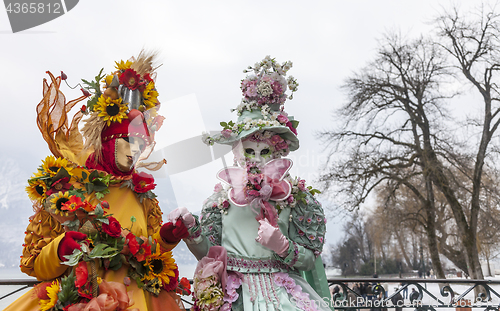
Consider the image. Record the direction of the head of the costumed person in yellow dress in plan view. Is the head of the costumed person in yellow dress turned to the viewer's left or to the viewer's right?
to the viewer's right

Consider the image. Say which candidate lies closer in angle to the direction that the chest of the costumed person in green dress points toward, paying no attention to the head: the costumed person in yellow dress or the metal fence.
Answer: the costumed person in yellow dress

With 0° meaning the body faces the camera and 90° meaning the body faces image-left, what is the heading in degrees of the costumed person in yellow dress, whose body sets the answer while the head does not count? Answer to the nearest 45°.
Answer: approximately 315°

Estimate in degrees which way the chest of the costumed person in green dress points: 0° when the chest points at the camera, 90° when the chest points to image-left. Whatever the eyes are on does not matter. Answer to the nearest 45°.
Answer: approximately 0°

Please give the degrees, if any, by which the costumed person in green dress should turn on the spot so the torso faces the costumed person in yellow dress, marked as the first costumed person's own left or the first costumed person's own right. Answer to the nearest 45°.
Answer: approximately 45° to the first costumed person's own right
